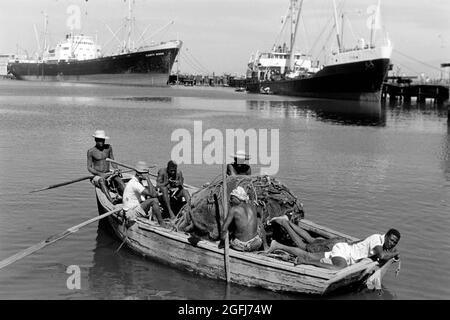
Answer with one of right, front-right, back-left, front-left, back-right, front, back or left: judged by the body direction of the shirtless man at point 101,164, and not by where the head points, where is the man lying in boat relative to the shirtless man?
front

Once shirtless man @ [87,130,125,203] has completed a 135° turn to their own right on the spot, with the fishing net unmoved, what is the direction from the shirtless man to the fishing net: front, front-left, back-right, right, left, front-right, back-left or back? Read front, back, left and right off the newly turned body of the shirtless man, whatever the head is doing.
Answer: back-left

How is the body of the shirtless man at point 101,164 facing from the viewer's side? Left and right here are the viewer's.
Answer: facing the viewer and to the right of the viewer
